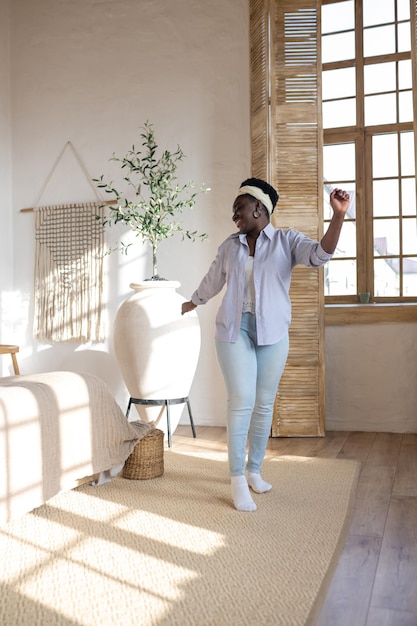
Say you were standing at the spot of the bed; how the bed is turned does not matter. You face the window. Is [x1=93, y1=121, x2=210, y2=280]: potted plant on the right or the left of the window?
left

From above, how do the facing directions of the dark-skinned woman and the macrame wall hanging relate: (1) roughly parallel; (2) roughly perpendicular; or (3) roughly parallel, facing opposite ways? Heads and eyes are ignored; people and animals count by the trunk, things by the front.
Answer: roughly parallel

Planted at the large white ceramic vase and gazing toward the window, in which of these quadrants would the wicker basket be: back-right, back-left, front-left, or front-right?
back-right

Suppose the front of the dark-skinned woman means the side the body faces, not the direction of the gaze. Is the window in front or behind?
behind

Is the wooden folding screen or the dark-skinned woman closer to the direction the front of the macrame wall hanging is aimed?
the dark-skinned woman

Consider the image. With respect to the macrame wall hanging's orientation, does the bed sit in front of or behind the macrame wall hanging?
in front

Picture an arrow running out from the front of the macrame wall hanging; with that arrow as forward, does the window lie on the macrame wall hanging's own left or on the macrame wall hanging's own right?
on the macrame wall hanging's own left

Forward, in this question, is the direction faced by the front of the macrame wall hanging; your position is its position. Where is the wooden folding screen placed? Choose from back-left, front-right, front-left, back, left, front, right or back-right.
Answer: front-left

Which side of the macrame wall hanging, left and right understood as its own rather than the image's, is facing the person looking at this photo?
front

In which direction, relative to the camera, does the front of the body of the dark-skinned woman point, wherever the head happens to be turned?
toward the camera

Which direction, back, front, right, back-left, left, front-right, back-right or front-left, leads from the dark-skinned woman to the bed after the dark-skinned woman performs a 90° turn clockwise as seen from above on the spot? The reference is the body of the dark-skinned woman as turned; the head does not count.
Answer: front

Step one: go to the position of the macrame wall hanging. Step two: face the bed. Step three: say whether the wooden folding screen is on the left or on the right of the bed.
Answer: left

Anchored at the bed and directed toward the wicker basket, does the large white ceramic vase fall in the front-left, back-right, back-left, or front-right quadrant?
front-left

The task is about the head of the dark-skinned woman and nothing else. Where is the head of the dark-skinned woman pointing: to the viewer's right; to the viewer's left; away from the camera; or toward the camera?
to the viewer's left

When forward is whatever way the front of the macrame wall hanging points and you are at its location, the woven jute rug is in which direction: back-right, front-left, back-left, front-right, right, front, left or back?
front

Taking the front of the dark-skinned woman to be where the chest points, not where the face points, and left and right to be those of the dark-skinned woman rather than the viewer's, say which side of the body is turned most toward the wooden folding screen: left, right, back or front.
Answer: back
